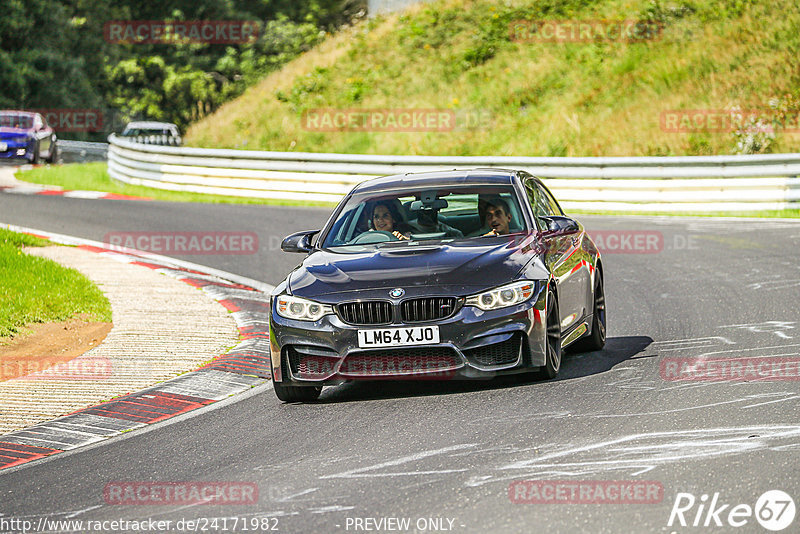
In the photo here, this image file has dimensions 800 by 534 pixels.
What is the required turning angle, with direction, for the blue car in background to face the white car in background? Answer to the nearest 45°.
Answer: approximately 180°

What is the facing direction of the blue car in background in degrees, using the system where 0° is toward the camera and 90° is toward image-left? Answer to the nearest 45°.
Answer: approximately 45°

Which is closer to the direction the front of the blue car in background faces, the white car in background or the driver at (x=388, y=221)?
the driver

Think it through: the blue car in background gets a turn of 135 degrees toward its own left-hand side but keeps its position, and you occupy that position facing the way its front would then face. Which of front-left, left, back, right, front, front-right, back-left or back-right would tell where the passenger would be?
right

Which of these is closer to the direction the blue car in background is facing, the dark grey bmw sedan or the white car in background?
the dark grey bmw sedan

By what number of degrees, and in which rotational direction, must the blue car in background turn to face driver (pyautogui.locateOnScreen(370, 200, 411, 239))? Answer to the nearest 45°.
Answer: approximately 45° to its left

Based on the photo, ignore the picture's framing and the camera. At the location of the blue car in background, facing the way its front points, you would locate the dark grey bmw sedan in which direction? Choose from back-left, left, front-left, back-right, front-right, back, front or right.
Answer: front-left

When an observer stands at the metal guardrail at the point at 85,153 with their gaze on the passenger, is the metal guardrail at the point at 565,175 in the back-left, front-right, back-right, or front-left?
front-left

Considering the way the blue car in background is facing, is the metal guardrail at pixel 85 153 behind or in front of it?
behind

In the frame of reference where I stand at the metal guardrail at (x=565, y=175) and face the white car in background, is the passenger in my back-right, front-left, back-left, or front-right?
back-left
